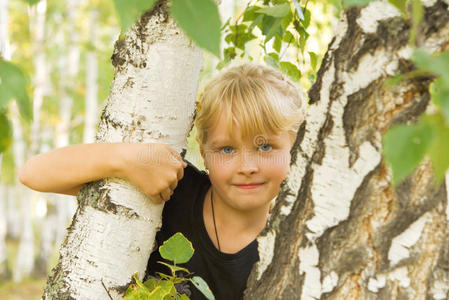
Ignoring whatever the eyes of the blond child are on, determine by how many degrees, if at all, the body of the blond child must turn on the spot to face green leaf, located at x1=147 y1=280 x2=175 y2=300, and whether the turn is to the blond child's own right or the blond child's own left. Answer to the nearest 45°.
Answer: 0° — they already face it

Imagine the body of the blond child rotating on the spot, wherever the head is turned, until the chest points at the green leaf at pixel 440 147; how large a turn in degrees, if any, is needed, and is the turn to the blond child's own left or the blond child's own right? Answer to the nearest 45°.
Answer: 0° — they already face it

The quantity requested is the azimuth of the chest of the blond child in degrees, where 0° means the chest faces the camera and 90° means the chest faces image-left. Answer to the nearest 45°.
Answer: approximately 0°

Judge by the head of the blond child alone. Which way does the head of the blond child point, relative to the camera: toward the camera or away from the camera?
toward the camera

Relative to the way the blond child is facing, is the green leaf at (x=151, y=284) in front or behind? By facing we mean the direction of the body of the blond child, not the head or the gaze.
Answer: in front

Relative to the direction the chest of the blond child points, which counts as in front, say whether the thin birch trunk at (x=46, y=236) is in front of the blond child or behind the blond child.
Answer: behind

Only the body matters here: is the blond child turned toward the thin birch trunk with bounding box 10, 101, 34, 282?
no

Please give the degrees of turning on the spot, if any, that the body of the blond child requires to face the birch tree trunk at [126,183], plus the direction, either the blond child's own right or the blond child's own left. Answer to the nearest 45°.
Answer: approximately 45° to the blond child's own right

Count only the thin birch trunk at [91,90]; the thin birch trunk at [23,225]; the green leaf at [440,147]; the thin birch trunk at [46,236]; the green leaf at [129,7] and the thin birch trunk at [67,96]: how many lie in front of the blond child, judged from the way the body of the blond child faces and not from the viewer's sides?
2

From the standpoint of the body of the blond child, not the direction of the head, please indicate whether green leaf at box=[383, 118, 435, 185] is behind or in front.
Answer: in front
